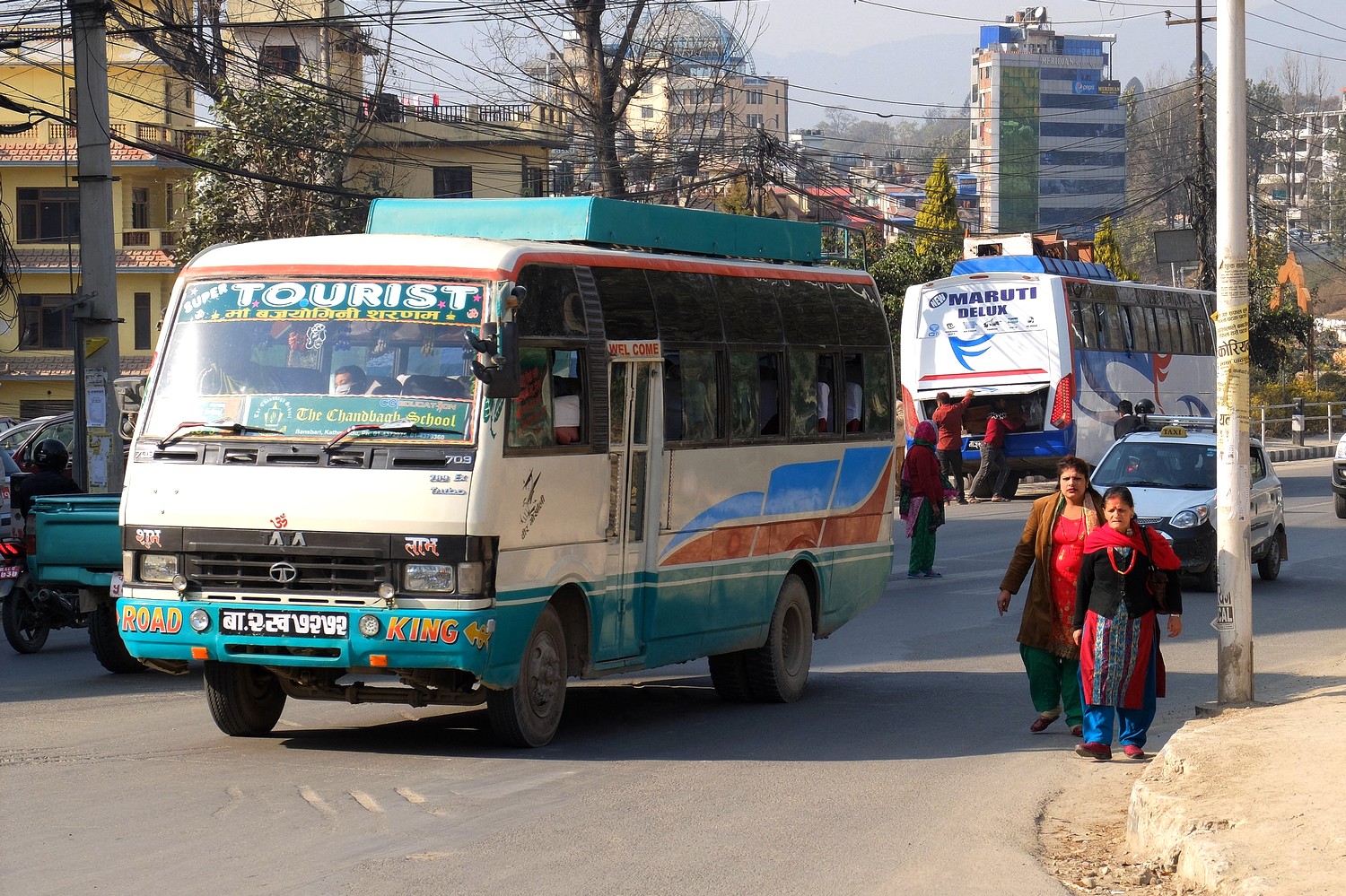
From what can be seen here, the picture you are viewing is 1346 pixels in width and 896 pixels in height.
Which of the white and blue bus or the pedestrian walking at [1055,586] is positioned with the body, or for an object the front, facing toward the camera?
the pedestrian walking

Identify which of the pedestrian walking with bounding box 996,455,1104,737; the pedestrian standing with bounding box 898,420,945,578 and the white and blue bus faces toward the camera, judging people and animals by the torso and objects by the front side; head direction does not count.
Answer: the pedestrian walking with bounding box 996,455,1104,737

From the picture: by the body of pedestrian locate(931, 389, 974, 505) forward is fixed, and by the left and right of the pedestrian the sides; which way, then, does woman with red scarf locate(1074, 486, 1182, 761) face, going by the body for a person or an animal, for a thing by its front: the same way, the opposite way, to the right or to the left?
the opposite way

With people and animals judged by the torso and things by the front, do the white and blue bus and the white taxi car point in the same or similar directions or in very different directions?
very different directions

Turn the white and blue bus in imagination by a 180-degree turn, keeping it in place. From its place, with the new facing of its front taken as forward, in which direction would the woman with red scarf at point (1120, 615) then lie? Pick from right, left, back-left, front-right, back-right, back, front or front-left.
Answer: front-left

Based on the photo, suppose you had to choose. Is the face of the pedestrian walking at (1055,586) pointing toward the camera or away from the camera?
toward the camera

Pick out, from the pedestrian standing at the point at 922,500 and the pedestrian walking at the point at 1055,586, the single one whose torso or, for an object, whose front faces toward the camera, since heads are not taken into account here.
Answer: the pedestrian walking at the point at 1055,586

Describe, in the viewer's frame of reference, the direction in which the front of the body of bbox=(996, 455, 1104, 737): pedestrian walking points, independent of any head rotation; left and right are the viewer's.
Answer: facing the viewer

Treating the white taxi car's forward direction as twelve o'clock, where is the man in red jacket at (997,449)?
The man in red jacket is roughly at 4 o'clock from the white taxi car.

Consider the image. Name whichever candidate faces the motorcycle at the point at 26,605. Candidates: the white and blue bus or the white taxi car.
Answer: the white taxi car

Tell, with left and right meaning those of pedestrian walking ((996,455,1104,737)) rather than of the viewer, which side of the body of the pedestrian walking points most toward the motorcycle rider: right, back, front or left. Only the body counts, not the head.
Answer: right

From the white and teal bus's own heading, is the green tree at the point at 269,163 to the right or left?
on its right

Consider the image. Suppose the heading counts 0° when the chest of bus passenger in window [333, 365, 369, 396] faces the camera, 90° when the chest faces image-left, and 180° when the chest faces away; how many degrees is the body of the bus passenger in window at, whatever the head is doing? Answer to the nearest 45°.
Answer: approximately 45°

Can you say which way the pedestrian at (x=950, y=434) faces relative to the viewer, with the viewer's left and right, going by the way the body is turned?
facing away from the viewer
